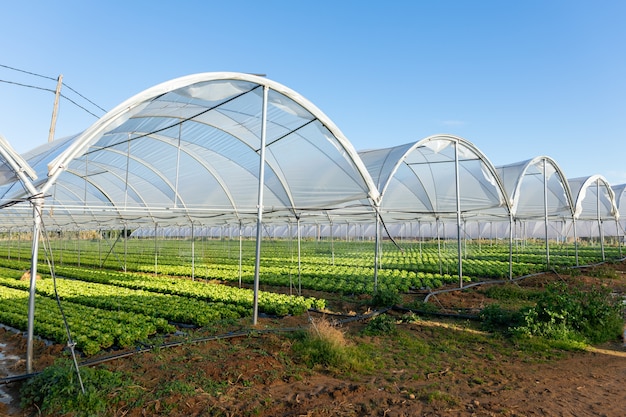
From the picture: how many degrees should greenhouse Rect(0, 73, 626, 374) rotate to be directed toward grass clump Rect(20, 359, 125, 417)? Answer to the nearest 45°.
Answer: approximately 45° to its right

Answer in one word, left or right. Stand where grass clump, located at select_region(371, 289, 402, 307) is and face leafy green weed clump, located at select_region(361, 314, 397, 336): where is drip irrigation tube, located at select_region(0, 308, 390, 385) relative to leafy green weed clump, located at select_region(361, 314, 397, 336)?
right
